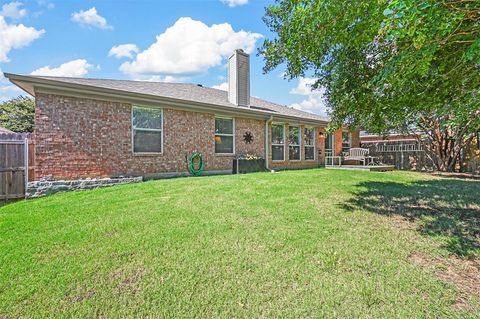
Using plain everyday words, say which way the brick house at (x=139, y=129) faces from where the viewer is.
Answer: facing away from the viewer and to the left of the viewer

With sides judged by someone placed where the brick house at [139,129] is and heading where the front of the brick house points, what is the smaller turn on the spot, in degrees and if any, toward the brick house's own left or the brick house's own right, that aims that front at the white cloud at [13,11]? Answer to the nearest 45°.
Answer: approximately 45° to the brick house's own left

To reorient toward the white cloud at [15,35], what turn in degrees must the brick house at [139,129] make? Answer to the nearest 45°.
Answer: approximately 45° to its left

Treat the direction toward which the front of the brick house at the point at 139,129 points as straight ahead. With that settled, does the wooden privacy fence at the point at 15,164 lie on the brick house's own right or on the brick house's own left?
on the brick house's own left
